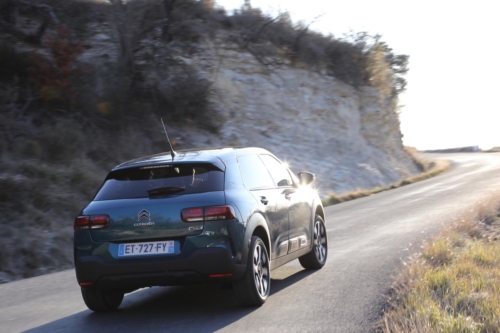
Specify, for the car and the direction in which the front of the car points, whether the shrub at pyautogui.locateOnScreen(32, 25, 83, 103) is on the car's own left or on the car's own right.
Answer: on the car's own left

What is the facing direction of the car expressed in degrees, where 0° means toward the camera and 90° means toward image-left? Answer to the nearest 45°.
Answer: approximately 225°
